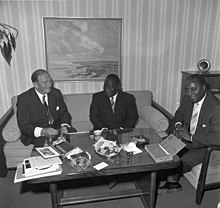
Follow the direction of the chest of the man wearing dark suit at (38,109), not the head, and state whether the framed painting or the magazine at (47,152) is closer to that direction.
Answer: the magazine

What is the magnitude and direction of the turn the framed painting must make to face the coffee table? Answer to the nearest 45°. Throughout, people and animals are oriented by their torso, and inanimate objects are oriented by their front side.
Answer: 0° — it already faces it

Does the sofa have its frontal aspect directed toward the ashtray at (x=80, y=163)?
yes

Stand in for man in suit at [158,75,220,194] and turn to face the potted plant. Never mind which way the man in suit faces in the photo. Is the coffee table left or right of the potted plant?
left

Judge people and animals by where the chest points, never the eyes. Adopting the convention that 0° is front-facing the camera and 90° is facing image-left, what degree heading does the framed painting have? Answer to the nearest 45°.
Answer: approximately 0°

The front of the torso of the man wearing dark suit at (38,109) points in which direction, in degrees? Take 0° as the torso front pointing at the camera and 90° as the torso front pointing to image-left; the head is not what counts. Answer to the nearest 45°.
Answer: approximately 315°

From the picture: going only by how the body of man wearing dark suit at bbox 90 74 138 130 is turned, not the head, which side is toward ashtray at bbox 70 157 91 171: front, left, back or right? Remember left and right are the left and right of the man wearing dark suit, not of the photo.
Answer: front

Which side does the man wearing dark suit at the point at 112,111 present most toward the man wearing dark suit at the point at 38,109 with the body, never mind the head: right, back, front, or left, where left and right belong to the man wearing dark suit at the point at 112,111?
right

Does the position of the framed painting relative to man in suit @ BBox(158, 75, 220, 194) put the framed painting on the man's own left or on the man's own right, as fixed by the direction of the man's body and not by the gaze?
on the man's own right

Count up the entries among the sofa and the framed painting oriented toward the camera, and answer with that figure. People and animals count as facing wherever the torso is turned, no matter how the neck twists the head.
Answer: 2

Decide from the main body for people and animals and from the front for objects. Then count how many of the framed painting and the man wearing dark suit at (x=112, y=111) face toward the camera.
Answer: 2

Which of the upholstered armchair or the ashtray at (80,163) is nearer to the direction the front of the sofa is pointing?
the ashtray

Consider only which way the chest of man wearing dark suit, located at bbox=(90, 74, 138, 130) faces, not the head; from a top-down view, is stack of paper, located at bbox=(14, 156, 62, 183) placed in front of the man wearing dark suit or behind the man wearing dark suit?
in front

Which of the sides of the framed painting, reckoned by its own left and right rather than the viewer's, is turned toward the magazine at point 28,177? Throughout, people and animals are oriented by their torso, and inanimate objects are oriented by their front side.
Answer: front
